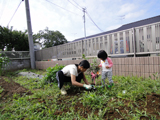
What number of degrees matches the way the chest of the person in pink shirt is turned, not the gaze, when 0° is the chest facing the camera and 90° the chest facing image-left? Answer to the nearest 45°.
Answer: approximately 45°

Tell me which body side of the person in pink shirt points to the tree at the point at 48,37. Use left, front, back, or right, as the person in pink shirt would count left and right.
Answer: right

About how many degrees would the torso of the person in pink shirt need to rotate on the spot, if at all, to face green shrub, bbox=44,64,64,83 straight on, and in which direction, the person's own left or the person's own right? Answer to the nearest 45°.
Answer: approximately 45° to the person's own right

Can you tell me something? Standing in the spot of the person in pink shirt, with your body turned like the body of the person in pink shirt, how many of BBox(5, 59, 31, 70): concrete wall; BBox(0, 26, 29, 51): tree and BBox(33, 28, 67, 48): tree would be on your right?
3

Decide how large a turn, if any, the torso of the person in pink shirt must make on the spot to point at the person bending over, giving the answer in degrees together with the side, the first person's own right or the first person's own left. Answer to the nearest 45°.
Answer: approximately 45° to the first person's own right
